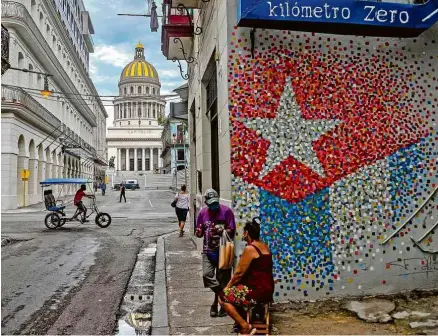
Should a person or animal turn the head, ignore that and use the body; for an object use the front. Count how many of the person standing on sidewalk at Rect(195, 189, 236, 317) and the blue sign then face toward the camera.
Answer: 2

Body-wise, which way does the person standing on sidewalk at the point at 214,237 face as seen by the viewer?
toward the camera

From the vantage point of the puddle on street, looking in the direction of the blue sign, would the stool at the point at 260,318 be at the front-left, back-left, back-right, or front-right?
front-right

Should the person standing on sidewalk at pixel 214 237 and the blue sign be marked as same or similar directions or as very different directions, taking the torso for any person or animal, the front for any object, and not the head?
same or similar directions

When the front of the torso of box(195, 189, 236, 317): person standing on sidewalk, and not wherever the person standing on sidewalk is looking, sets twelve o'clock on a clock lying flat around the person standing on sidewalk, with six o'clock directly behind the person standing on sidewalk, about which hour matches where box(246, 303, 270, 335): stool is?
The stool is roughly at 11 o'clock from the person standing on sidewalk.
